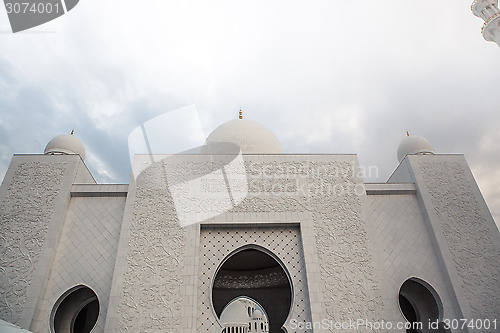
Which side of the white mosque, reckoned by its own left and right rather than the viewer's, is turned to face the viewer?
front
